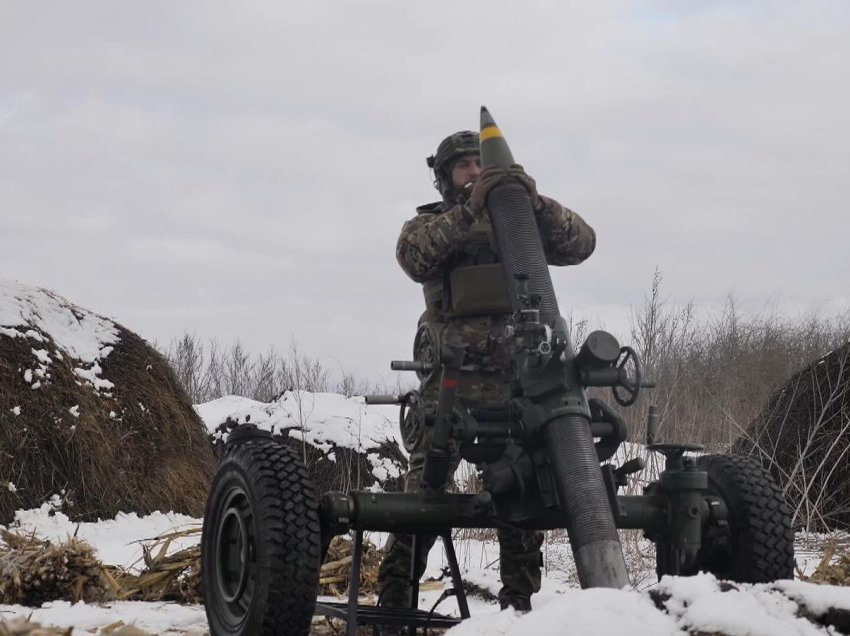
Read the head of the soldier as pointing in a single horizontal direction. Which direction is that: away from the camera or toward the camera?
toward the camera

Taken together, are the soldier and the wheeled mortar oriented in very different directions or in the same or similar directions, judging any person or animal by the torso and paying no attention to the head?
very different directions

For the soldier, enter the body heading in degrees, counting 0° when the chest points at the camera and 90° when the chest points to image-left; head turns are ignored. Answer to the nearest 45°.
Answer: approximately 315°

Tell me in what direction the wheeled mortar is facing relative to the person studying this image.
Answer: facing away from the viewer and to the left of the viewer

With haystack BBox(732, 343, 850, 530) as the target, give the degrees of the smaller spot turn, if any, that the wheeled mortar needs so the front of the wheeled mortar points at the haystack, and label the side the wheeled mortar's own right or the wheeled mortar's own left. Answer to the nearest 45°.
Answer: approximately 90° to the wheeled mortar's own right

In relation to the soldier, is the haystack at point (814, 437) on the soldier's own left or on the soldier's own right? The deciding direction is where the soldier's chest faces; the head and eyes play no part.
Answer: on the soldier's own left
